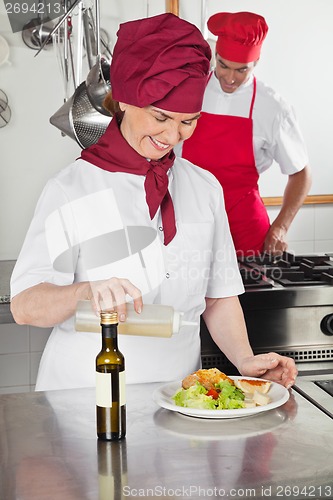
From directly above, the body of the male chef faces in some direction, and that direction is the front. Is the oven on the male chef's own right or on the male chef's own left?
on the male chef's own left

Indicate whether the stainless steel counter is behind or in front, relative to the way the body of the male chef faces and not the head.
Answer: in front

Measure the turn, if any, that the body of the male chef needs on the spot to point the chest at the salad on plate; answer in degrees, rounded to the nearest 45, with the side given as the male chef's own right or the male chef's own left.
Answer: approximately 45° to the male chef's own left

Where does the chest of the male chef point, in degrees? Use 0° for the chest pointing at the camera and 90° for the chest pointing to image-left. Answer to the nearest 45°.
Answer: approximately 45°

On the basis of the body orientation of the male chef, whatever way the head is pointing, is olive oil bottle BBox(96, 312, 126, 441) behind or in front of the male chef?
in front
